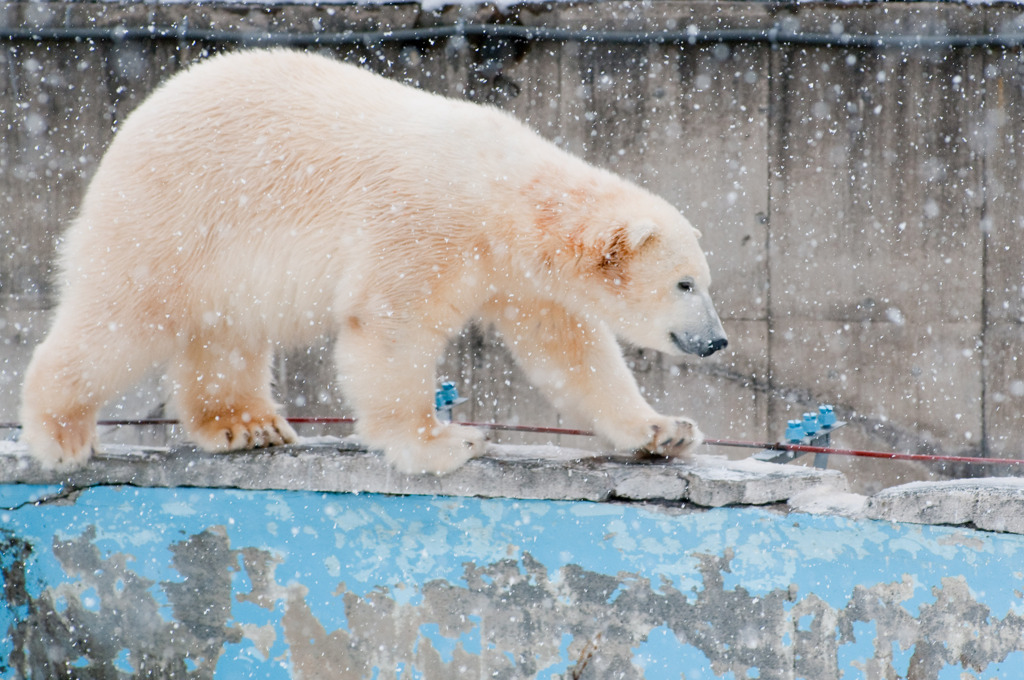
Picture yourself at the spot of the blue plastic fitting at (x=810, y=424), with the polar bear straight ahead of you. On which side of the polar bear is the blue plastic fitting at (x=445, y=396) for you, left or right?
right

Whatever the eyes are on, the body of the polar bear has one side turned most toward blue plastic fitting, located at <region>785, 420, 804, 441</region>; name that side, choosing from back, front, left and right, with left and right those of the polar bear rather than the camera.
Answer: front

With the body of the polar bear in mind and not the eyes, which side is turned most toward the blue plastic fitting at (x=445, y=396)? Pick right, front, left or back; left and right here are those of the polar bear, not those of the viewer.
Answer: left

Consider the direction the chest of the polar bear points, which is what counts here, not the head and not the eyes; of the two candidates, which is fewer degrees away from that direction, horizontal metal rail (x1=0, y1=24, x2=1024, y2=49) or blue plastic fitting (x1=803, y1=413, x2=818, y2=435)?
the blue plastic fitting

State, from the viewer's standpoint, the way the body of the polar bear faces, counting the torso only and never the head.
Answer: to the viewer's right

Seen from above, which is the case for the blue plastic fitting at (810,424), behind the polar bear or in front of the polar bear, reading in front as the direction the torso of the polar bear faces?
in front

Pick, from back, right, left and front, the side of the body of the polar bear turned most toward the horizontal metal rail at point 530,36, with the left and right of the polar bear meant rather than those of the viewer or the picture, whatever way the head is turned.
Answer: left
